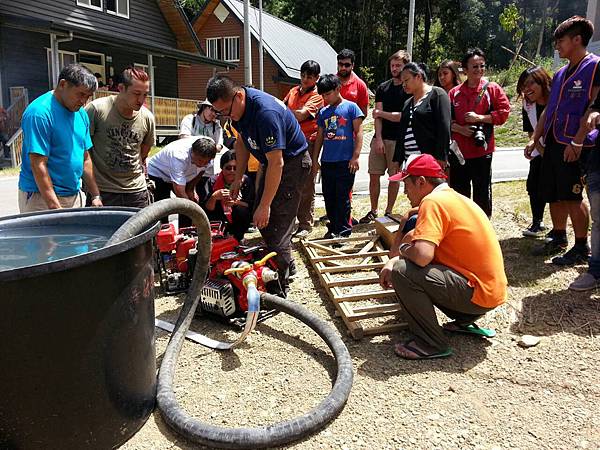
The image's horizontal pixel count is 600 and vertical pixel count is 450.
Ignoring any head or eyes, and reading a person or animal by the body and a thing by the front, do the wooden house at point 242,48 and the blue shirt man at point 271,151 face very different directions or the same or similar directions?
same or similar directions

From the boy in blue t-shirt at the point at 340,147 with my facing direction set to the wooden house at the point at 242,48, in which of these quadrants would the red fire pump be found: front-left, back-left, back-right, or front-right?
back-left

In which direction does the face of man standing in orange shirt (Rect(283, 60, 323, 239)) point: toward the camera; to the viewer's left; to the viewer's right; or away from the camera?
toward the camera

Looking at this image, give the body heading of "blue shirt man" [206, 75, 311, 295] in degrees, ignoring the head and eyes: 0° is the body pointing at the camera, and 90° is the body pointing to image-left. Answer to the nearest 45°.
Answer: approximately 45°

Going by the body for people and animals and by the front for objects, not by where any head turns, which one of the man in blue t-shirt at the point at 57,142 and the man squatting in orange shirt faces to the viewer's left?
the man squatting in orange shirt

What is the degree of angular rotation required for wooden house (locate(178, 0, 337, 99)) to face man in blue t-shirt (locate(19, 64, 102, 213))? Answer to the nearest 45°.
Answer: approximately 45° to its left

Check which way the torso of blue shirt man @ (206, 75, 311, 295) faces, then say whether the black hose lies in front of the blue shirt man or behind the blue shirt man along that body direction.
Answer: in front

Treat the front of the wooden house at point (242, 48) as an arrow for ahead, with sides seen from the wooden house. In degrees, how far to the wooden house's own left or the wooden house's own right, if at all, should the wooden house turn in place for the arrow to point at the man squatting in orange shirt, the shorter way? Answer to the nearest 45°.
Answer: approximately 45° to the wooden house's own left

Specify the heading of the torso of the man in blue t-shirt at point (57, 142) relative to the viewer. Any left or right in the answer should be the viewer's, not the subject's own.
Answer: facing the viewer and to the right of the viewer

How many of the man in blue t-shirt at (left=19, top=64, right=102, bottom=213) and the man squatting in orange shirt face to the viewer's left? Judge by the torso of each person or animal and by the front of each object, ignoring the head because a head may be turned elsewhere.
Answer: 1

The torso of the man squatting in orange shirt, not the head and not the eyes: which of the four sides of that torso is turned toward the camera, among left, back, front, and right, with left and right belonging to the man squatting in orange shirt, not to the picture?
left

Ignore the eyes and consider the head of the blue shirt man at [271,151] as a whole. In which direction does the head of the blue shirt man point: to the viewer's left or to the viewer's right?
to the viewer's left

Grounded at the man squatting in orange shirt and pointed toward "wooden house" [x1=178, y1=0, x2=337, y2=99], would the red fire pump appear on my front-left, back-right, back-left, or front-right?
front-left

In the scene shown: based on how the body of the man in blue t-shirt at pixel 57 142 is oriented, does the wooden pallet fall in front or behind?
in front

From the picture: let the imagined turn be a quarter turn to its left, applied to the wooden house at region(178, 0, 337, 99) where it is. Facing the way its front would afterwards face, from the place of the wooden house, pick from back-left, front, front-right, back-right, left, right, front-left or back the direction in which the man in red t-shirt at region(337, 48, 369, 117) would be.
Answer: front-right

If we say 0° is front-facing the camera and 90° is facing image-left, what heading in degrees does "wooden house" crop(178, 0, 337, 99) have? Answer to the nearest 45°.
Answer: approximately 45°
